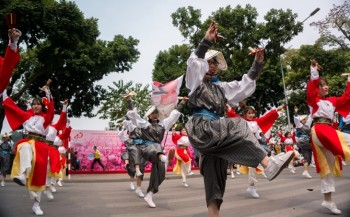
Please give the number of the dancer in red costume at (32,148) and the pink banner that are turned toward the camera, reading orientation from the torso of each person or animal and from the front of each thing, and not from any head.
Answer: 2

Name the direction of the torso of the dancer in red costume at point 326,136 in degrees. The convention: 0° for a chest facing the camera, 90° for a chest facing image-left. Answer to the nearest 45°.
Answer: approximately 315°

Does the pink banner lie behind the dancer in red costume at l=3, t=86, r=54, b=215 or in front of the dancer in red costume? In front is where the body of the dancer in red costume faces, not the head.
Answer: behind

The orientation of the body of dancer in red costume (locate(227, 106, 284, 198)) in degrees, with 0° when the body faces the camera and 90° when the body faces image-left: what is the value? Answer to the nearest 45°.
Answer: approximately 315°

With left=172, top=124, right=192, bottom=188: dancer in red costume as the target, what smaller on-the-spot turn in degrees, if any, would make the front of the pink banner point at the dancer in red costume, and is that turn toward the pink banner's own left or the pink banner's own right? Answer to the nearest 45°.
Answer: approximately 45° to the pink banner's own left
